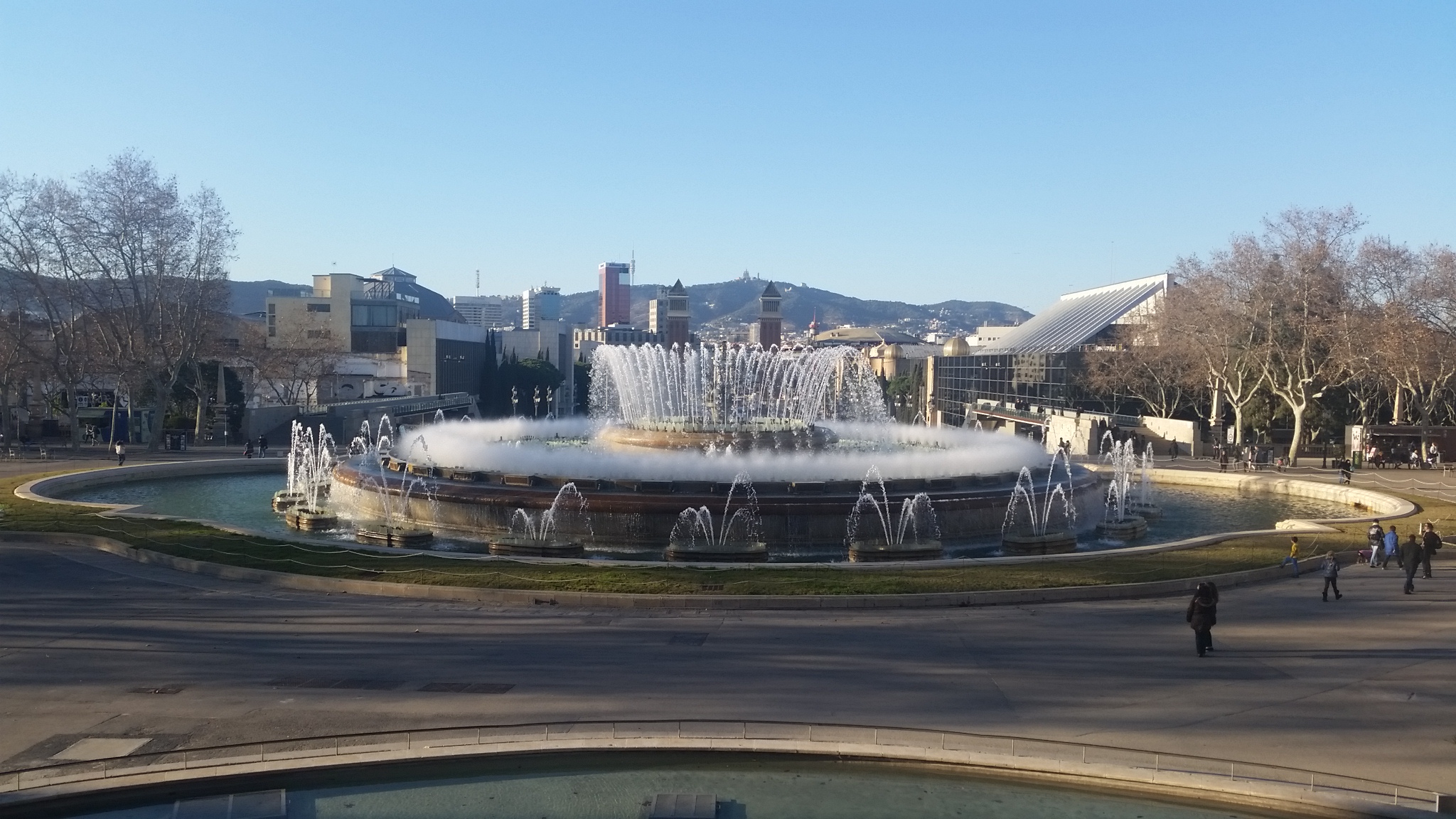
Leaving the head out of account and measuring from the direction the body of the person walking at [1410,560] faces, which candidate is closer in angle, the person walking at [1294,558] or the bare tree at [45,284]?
the person walking

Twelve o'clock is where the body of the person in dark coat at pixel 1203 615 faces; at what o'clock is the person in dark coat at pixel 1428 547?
the person in dark coat at pixel 1428 547 is roughly at 1 o'clock from the person in dark coat at pixel 1203 615.

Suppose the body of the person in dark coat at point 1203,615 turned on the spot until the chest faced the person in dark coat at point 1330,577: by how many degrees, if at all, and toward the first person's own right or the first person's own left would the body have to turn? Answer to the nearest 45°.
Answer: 0° — they already face them

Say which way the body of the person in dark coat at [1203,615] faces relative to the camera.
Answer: away from the camera

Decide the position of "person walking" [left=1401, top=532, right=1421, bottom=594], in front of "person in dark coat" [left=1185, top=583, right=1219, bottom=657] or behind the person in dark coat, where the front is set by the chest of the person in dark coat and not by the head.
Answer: in front

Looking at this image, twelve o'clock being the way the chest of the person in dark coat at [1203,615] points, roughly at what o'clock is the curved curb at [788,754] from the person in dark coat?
The curved curb is roughly at 7 o'clock from the person in dark coat.

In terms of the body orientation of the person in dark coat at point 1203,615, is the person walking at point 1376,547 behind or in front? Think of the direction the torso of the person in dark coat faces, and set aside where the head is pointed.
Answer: in front
